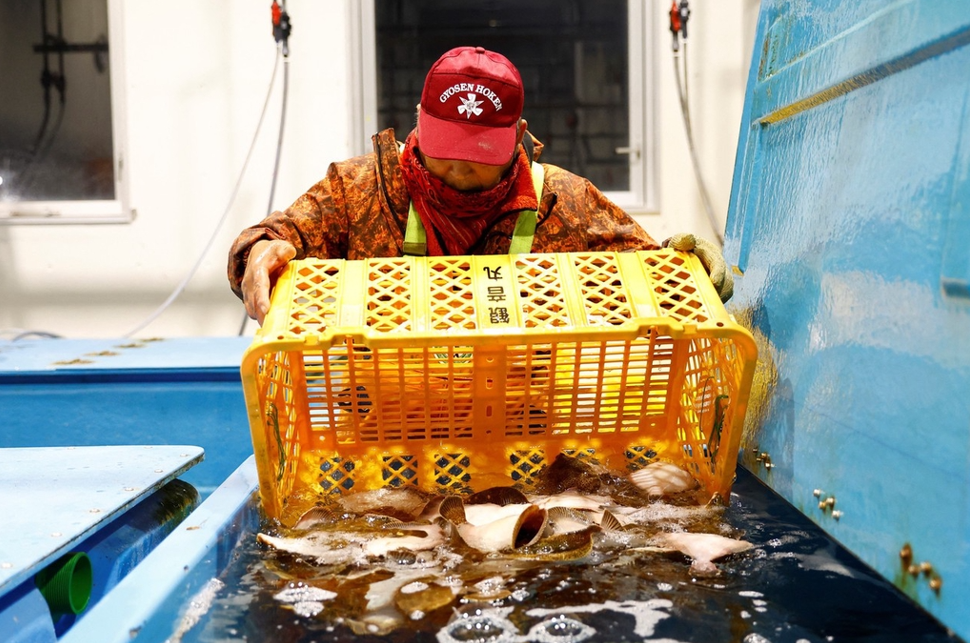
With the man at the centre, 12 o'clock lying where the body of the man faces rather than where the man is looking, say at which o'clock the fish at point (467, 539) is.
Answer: The fish is roughly at 12 o'clock from the man.

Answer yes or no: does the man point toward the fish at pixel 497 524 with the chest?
yes

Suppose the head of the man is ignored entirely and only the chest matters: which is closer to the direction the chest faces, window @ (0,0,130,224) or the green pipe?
the green pipe

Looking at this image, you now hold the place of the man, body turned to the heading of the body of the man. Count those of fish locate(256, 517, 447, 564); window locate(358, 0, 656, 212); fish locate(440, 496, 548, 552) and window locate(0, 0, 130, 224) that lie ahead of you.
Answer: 2

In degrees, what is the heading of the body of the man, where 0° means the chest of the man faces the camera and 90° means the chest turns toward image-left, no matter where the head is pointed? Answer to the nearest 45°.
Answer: approximately 0°

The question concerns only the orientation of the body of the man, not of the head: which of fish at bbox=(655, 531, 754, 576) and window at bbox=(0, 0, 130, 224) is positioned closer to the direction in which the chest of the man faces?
the fish

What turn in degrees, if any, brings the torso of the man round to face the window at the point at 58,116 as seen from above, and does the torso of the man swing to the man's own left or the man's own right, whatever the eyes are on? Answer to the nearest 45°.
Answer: approximately 135° to the man's own right

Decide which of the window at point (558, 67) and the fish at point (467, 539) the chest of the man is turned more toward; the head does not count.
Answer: the fish

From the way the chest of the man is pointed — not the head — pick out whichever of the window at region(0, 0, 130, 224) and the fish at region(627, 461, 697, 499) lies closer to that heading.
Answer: the fish

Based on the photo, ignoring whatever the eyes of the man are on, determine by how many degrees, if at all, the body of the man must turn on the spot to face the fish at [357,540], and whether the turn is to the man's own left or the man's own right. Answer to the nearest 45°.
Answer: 0° — they already face it
